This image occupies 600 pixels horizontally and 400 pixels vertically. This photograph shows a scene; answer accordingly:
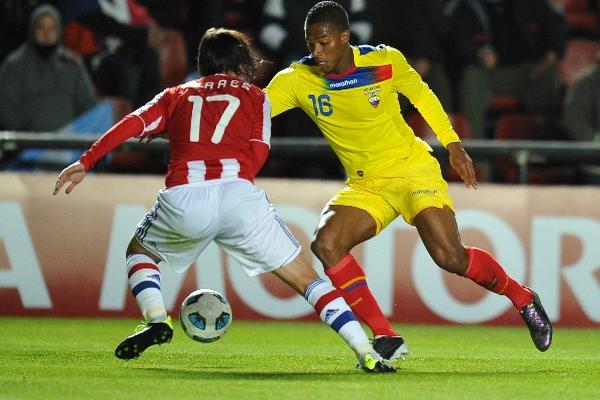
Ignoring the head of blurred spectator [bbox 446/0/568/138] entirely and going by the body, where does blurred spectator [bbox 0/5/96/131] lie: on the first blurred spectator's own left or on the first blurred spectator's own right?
on the first blurred spectator's own right

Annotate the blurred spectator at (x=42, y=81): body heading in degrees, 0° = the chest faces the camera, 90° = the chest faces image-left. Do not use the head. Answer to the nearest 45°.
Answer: approximately 0°

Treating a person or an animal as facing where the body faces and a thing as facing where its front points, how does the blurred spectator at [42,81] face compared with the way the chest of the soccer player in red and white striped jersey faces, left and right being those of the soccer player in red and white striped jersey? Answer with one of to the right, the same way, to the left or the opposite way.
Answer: the opposite way

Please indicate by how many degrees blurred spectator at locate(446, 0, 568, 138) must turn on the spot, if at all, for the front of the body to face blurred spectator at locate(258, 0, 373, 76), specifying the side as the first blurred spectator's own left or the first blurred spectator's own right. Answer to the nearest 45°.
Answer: approximately 45° to the first blurred spectator's own right

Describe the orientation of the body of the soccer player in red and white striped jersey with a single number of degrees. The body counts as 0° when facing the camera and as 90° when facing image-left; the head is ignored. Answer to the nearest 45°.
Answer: approximately 180°

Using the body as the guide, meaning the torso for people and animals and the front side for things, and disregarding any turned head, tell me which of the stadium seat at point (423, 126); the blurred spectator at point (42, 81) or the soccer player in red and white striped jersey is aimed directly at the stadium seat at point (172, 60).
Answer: the soccer player in red and white striped jersey

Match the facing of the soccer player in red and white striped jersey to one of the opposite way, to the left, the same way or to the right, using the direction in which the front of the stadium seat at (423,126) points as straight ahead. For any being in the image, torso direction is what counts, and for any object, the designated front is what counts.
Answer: the opposite way

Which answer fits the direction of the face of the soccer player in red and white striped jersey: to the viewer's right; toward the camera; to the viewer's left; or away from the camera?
away from the camera

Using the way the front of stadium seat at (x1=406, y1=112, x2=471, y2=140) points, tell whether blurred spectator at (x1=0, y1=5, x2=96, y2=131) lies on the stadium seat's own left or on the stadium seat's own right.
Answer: on the stadium seat's own right

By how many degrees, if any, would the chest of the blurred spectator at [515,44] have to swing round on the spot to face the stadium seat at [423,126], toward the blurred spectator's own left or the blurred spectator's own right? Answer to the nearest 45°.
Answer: approximately 45° to the blurred spectator's own right
